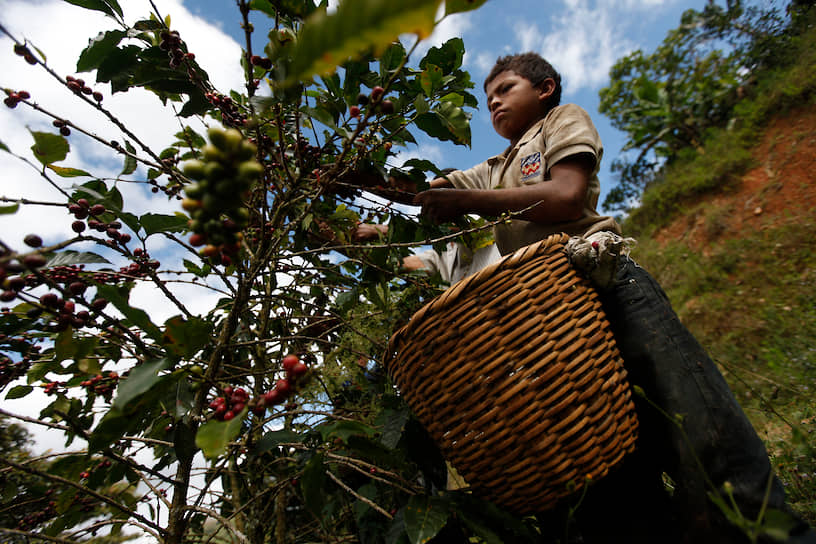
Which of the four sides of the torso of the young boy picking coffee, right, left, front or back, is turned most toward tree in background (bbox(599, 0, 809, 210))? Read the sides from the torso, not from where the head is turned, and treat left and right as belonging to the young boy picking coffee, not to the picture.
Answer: back

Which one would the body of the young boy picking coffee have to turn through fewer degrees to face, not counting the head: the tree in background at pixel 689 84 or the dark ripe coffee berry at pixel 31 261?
the dark ripe coffee berry

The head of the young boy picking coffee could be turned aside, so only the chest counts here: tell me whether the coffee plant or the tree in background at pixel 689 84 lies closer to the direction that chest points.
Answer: the coffee plant

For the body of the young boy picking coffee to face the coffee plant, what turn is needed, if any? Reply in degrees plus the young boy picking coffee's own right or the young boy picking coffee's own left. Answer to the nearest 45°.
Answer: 0° — they already face it

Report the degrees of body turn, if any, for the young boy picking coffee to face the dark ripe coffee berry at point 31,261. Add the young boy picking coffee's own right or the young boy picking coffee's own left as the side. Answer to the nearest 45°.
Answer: approximately 45° to the young boy picking coffee's own left

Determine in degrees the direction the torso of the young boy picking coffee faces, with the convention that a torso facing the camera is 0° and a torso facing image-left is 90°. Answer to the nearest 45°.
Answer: approximately 45°
